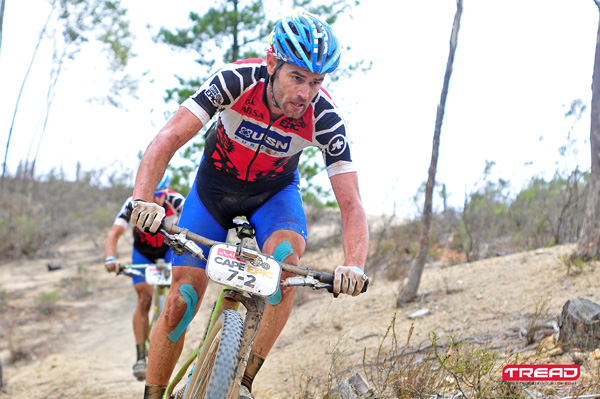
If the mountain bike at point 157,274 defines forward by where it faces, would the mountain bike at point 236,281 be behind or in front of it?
in front

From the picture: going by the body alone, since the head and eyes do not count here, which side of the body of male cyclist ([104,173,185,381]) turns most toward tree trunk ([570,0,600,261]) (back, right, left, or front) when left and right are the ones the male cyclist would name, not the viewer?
left

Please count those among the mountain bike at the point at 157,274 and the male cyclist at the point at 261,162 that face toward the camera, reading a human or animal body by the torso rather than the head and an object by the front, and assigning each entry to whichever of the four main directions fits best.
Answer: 2

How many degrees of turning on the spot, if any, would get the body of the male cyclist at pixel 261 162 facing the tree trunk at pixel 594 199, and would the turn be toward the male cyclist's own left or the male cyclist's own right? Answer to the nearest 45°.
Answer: approximately 135° to the male cyclist's own left

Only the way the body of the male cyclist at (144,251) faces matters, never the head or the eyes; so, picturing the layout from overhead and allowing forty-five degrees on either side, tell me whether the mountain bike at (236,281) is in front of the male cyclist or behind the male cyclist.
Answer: in front

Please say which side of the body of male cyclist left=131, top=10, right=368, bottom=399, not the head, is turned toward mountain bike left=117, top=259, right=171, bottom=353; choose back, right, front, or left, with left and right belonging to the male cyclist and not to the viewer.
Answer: back

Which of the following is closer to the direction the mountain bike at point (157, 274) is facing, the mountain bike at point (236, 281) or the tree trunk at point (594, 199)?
the mountain bike
